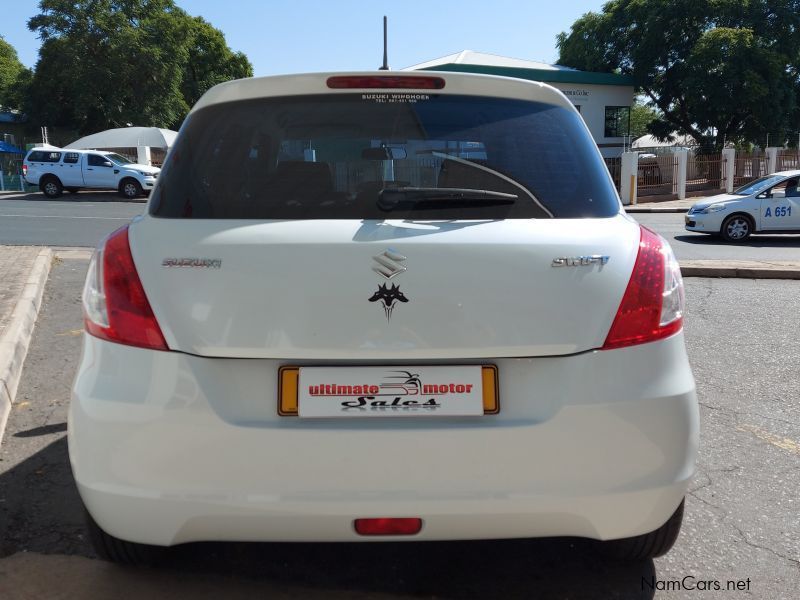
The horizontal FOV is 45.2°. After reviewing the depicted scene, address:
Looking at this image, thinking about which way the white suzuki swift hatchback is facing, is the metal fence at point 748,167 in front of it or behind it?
in front

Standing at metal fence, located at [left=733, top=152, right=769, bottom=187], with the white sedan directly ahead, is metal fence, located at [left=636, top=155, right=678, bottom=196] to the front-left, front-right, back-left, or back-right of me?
front-right

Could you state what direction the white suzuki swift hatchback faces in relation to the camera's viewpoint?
facing away from the viewer

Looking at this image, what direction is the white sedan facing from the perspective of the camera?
to the viewer's left

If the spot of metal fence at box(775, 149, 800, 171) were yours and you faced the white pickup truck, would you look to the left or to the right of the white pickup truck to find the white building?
right

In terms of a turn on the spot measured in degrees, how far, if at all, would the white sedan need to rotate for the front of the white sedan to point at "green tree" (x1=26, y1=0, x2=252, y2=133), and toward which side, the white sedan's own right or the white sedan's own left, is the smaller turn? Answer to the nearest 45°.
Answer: approximately 45° to the white sedan's own right

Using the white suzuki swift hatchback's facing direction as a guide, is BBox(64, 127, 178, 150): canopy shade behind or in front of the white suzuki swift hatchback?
in front

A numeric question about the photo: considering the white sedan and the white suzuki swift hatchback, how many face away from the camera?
1

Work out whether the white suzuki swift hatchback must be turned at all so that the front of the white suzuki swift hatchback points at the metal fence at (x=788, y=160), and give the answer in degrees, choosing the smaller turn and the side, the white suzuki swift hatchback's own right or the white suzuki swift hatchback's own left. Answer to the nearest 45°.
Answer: approximately 45° to the white suzuki swift hatchback's own right

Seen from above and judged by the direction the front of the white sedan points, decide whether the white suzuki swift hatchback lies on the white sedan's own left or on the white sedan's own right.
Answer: on the white sedan's own left

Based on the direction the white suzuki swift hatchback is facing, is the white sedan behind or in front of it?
in front

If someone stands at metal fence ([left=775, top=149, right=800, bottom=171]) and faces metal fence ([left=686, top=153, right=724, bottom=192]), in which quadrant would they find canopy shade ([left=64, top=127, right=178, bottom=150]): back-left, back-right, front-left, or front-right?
front-right

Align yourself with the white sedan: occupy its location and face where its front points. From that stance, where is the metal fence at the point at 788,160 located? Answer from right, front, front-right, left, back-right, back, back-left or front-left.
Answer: right
